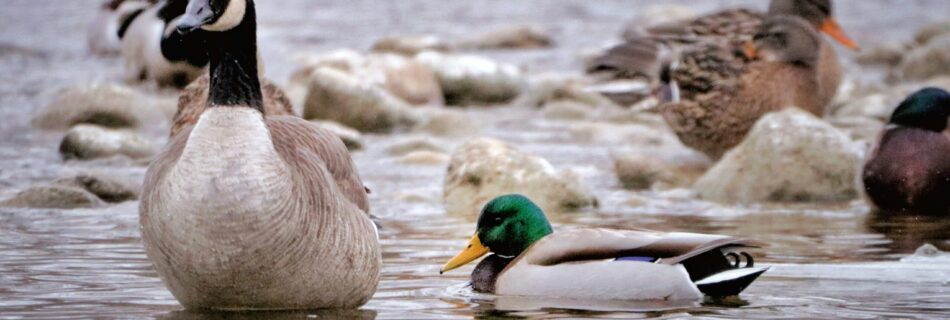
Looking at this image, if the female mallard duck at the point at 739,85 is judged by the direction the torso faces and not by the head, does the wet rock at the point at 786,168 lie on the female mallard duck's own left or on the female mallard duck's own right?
on the female mallard duck's own right

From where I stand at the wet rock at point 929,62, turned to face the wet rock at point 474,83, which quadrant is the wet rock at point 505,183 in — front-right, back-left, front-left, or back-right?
front-left

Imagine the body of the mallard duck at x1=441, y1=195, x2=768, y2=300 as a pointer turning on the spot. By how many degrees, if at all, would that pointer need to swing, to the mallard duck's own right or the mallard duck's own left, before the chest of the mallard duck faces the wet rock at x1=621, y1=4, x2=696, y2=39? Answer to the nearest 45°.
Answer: approximately 90° to the mallard duck's own right

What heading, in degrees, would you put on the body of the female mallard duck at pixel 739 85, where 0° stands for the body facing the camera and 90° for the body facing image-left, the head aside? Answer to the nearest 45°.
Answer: approximately 270°

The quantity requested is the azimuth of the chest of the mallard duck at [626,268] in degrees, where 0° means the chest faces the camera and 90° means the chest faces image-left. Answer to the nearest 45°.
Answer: approximately 90°

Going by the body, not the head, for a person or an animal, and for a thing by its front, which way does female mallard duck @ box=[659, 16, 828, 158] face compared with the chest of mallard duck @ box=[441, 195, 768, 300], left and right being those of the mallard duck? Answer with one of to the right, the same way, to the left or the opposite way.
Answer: the opposite way
